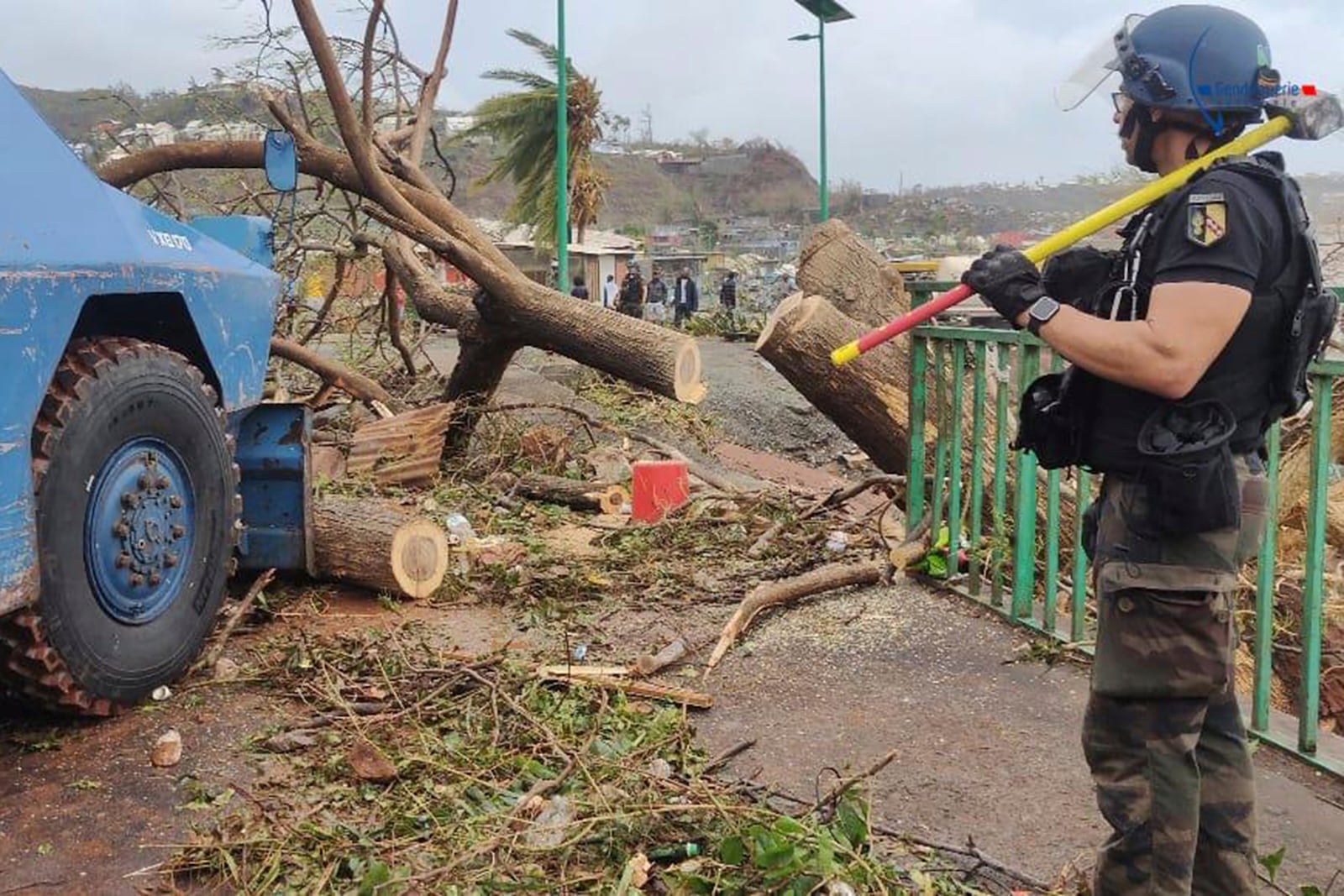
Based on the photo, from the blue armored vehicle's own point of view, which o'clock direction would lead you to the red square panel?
The red square panel is roughly at 12 o'clock from the blue armored vehicle.

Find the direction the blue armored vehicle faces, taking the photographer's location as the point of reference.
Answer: facing away from the viewer and to the right of the viewer

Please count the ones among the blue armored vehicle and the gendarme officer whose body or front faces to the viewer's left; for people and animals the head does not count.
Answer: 1

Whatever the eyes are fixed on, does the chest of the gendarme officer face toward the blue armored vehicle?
yes

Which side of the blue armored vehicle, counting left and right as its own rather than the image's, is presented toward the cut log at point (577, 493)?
front

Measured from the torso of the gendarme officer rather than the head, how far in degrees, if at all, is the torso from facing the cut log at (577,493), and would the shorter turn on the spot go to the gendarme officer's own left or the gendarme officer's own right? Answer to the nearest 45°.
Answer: approximately 45° to the gendarme officer's own right

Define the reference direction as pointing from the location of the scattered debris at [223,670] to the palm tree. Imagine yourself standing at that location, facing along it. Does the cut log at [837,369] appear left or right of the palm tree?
right

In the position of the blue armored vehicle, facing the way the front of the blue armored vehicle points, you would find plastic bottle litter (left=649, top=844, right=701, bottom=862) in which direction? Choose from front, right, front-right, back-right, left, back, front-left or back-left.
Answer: right

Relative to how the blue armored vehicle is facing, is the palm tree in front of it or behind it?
in front

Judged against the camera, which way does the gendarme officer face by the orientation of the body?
to the viewer's left

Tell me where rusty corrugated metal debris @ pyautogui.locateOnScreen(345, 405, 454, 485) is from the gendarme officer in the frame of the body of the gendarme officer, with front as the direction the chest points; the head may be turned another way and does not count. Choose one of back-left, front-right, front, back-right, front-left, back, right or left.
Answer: front-right

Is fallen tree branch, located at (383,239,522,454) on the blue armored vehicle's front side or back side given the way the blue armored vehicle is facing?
on the front side

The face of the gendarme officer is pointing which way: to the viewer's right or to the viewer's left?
to the viewer's left
